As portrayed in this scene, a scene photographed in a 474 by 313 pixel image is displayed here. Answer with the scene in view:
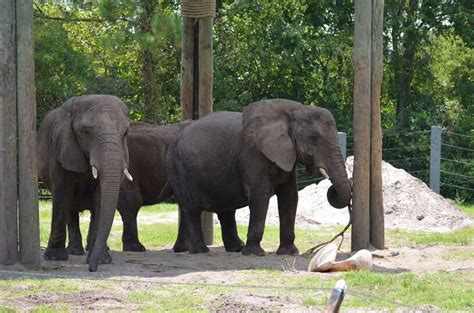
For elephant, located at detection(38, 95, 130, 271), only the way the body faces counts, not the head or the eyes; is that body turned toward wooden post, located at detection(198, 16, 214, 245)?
no

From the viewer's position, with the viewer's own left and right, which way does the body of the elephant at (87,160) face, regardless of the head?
facing the viewer and to the right of the viewer

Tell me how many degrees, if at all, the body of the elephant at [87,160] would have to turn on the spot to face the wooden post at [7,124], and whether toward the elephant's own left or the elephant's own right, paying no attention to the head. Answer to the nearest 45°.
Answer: approximately 90° to the elephant's own right

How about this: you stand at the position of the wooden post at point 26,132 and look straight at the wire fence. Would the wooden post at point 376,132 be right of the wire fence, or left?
right

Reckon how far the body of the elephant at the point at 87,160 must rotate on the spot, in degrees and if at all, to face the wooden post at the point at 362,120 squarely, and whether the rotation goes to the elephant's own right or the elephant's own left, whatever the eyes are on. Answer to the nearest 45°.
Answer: approximately 45° to the elephant's own left
